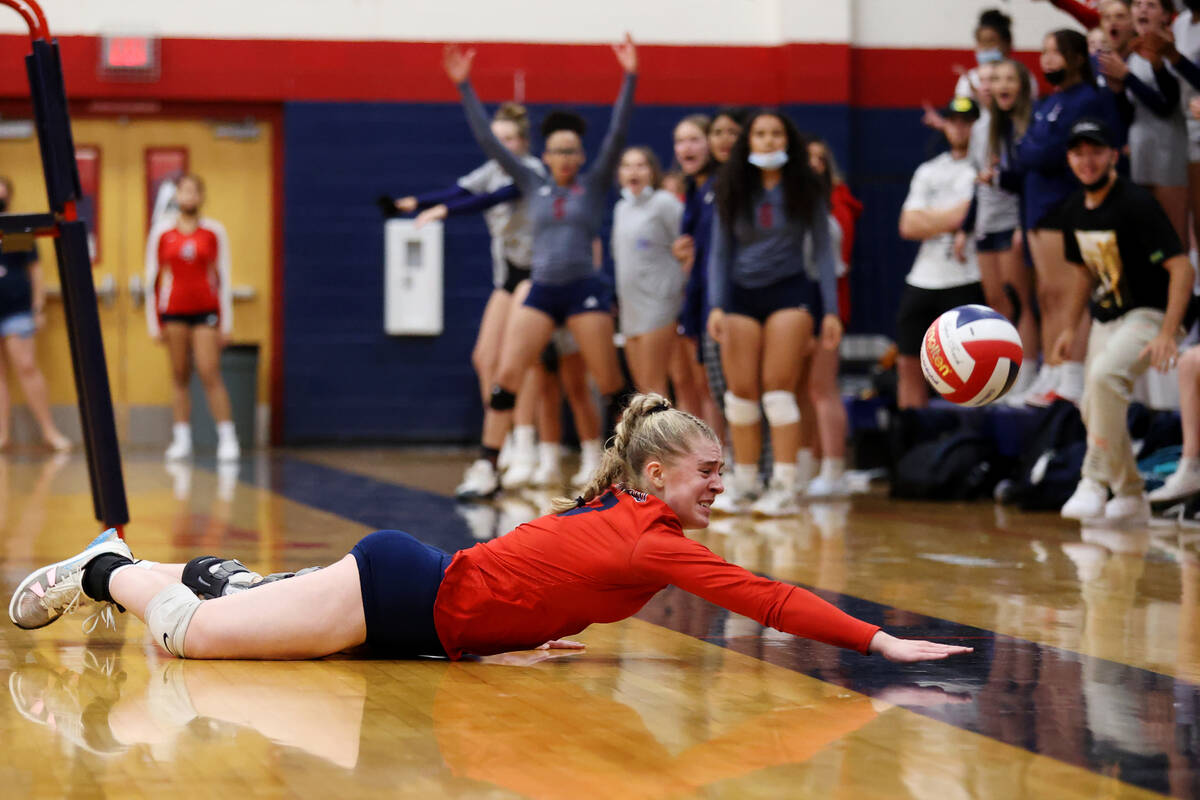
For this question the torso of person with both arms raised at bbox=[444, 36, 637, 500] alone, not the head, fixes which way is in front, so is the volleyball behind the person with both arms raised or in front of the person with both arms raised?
in front

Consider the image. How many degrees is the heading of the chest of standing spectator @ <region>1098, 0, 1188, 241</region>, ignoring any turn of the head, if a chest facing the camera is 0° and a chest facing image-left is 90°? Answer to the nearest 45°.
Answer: approximately 45°

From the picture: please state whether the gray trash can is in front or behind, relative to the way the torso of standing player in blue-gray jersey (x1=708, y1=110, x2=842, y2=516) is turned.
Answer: behind

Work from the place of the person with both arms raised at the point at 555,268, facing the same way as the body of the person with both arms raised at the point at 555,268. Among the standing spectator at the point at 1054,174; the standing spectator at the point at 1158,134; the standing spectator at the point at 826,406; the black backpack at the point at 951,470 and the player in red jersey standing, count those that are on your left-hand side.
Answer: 4

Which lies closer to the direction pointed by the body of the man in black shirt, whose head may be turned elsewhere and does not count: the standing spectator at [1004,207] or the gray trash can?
the gray trash can

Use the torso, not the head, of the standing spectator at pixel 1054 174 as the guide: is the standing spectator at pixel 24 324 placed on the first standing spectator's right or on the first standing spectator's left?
on the first standing spectator's right

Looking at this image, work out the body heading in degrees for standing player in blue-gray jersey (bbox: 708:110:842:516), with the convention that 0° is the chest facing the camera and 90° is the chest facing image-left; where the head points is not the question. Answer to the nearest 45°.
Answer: approximately 0°

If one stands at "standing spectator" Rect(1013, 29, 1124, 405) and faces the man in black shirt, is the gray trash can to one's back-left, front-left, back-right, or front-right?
back-right

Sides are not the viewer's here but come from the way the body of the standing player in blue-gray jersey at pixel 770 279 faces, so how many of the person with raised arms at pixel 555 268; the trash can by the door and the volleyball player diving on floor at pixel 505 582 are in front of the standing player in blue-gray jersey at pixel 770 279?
1

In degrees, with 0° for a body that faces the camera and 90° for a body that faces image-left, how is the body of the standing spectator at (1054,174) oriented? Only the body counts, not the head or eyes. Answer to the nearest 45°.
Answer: approximately 45°
